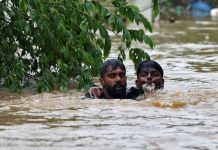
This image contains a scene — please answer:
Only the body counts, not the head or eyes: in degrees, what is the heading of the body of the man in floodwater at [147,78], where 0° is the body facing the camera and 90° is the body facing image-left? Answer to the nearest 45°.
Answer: approximately 0°

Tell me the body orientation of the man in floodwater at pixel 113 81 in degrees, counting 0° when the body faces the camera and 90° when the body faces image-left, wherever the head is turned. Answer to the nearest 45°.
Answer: approximately 315°
